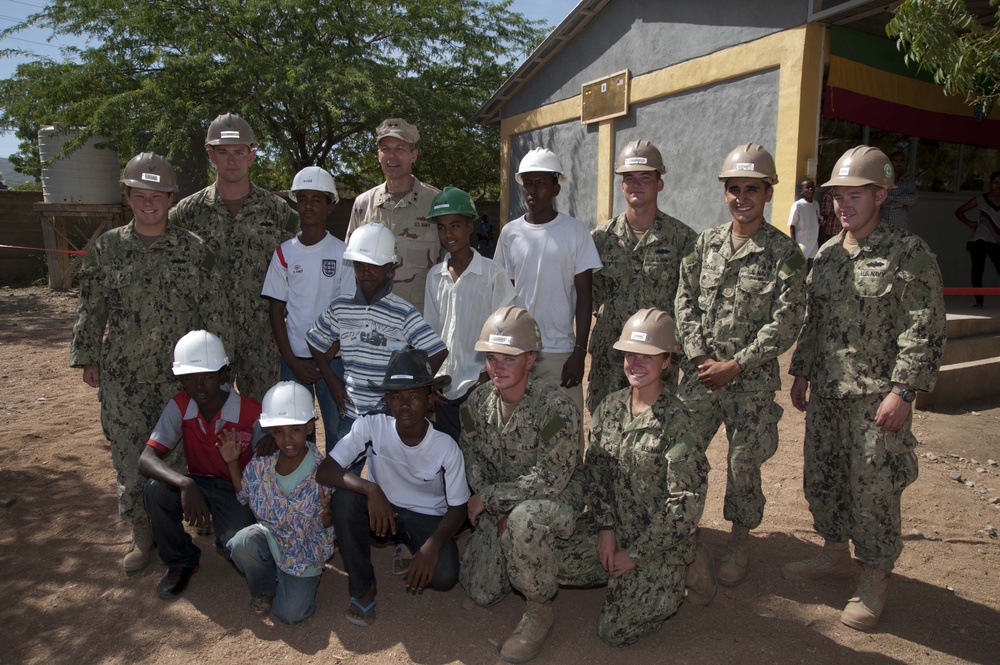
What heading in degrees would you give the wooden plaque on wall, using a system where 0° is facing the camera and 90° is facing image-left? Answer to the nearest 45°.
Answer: approximately 45°

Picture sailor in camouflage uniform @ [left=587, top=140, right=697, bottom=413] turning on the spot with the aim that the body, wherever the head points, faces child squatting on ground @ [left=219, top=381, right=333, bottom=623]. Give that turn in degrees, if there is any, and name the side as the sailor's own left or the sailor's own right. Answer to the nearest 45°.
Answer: approximately 45° to the sailor's own right

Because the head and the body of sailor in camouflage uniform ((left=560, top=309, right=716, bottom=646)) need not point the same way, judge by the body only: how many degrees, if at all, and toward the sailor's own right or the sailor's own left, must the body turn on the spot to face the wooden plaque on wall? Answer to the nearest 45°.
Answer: approximately 135° to the sailor's own right

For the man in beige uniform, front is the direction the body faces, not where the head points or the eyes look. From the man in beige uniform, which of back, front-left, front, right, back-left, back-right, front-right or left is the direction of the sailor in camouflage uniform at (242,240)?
right

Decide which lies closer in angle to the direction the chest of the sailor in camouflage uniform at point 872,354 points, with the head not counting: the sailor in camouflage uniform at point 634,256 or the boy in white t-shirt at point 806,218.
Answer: the sailor in camouflage uniform

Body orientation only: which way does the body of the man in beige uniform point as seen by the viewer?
toward the camera

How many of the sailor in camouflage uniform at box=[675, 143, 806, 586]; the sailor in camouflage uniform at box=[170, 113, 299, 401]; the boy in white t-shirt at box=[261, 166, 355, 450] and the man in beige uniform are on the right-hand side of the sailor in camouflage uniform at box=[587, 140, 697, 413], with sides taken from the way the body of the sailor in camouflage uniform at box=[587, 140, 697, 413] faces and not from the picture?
3

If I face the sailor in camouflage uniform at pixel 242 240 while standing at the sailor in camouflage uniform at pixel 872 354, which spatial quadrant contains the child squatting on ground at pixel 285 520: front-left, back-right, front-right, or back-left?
front-left

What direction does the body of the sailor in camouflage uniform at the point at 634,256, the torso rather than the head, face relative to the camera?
toward the camera

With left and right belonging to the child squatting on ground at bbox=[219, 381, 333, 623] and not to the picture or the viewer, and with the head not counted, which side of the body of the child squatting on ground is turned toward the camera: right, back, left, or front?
front

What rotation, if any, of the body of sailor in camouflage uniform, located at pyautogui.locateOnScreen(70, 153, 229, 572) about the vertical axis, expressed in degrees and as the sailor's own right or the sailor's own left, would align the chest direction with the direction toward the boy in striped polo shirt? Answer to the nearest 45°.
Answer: approximately 45° to the sailor's own left

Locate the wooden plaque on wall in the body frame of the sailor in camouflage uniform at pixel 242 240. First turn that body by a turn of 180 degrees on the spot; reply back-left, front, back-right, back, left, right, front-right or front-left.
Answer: front-right

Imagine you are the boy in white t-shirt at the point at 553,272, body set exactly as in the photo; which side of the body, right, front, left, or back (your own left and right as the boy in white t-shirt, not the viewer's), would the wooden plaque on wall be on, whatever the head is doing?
back

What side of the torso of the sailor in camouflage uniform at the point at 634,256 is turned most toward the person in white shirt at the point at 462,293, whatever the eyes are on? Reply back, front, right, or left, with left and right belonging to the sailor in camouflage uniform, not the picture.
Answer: right

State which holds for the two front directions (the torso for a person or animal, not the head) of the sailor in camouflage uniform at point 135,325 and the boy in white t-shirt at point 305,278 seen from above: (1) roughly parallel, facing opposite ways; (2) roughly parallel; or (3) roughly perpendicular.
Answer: roughly parallel
